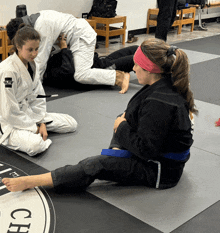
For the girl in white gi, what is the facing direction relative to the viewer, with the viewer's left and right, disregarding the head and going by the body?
facing the viewer and to the right of the viewer

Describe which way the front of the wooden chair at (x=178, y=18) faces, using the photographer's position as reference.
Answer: facing the viewer and to the left of the viewer

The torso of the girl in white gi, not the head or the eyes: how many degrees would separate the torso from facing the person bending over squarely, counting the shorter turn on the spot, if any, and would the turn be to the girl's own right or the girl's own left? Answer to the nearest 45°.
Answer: approximately 135° to the girl's own left

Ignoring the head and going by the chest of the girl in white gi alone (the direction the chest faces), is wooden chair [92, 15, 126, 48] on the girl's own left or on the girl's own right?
on the girl's own left

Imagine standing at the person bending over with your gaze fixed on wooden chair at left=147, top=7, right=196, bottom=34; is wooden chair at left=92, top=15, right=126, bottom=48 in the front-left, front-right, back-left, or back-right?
front-left

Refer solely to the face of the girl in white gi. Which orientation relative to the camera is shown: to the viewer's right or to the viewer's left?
to the viewer's right

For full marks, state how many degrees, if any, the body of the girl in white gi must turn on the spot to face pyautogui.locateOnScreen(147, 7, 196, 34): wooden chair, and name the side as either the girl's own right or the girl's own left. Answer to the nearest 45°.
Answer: approximately 90° to the girl's own left

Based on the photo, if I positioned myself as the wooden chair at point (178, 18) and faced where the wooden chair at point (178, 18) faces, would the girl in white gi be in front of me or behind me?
in front
